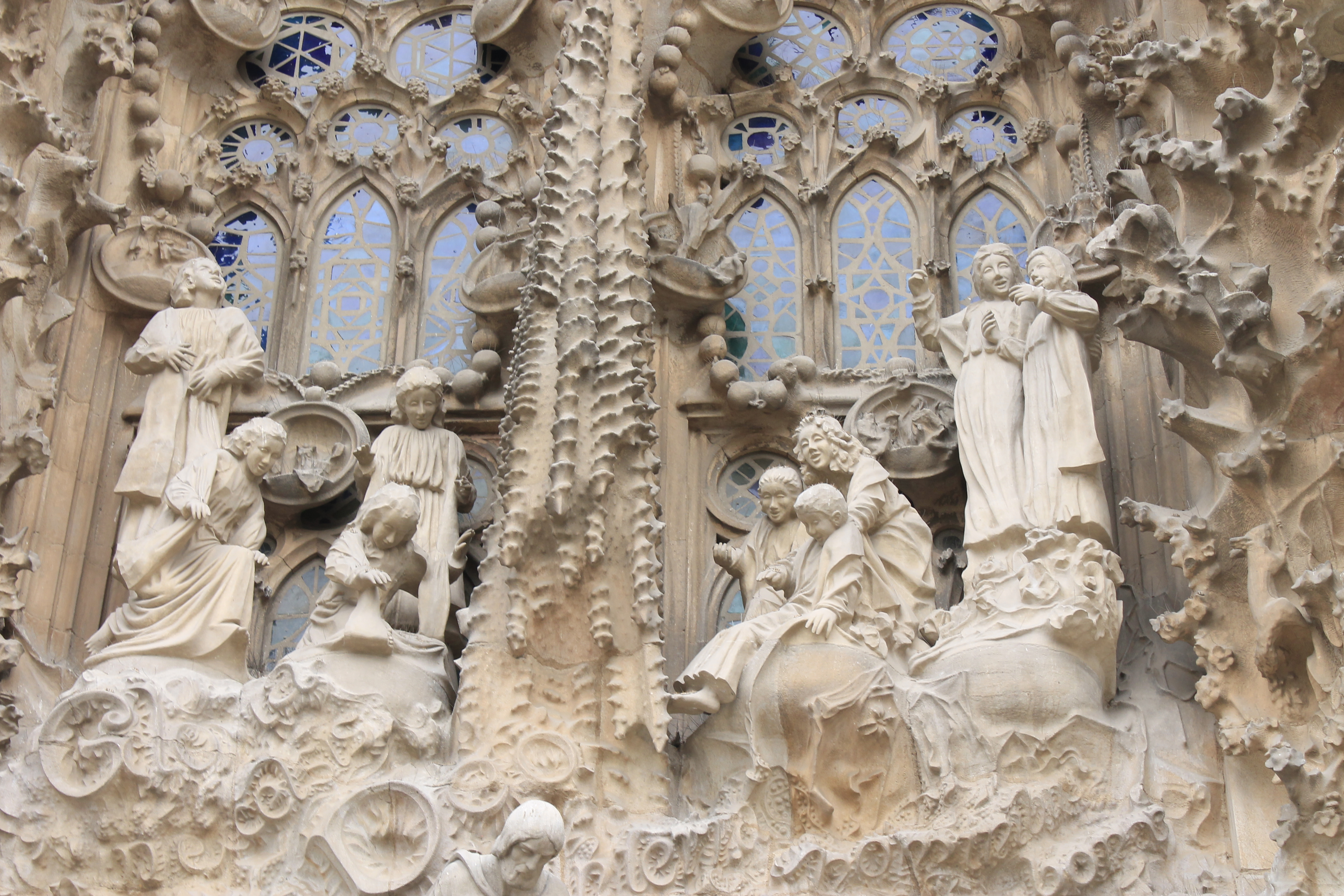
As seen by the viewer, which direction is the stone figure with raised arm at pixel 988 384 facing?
toward the camera

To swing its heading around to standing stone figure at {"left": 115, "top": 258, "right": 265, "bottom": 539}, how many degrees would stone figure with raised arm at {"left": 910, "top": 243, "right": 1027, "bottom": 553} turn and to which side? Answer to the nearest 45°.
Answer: approximately 90° to its right

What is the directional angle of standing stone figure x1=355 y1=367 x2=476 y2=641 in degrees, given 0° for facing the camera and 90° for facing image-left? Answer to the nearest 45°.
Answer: approximately 0°

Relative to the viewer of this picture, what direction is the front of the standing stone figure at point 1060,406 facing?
facing the viewer and to the left of the viewer

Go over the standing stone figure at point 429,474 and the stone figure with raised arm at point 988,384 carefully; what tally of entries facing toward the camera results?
2

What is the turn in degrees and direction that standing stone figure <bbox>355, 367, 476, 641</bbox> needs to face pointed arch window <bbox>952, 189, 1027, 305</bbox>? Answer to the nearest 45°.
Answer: approximately 90° to its left
